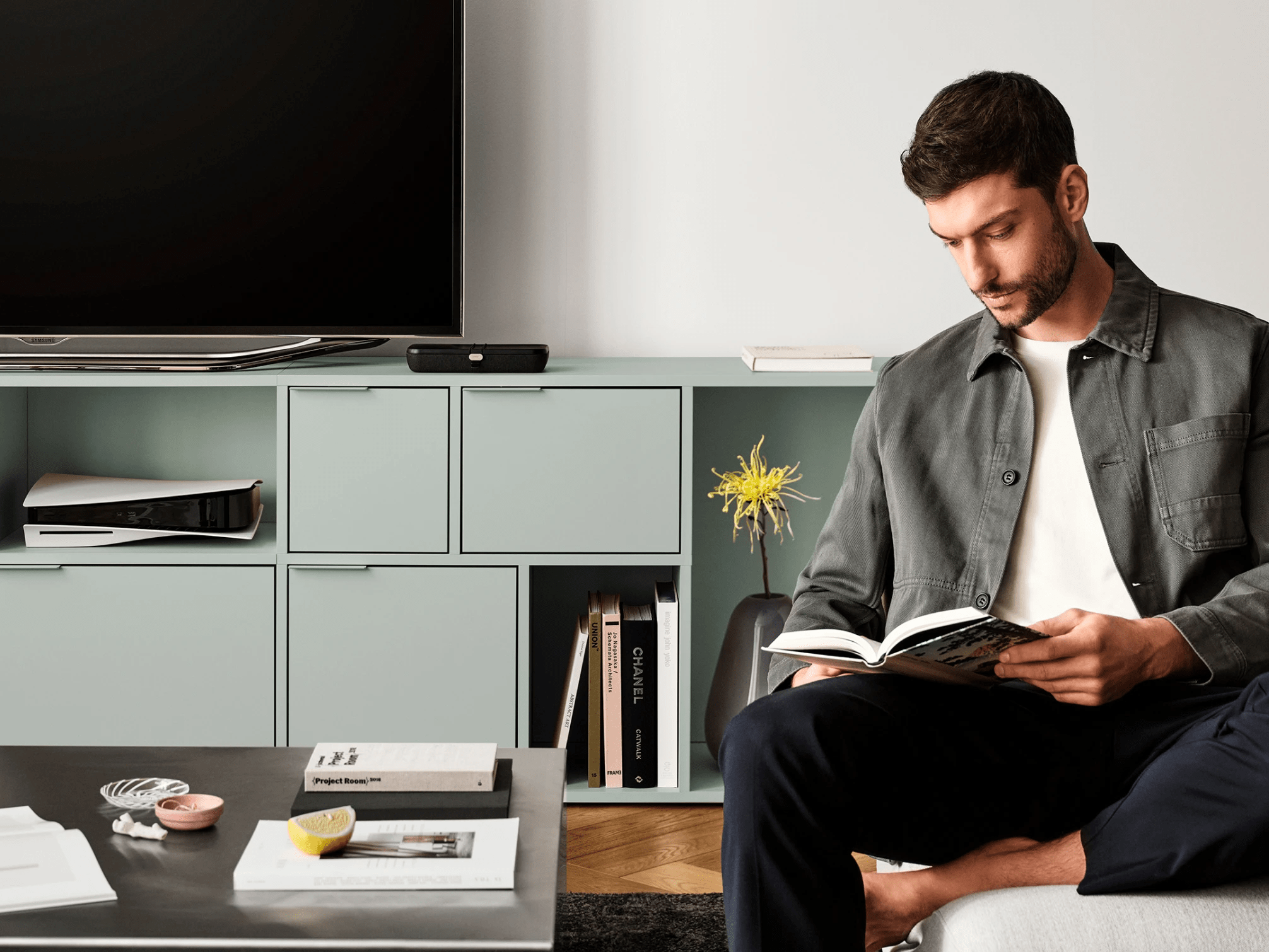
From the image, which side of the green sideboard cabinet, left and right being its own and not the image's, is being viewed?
front

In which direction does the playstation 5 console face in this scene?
toward the camera

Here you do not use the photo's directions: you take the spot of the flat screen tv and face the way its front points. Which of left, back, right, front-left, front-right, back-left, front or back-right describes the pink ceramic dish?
front

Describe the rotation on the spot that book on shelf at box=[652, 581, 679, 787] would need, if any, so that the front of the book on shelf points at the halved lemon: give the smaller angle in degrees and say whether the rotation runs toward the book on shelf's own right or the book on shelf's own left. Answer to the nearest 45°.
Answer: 0° — it already faces it

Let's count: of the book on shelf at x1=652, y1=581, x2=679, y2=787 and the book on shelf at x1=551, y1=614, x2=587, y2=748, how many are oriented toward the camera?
2

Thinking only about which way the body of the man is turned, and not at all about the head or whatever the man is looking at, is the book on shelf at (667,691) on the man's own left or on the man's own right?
on the man's own right

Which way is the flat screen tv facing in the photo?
toward the camera

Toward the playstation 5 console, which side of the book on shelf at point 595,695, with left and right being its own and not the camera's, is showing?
right

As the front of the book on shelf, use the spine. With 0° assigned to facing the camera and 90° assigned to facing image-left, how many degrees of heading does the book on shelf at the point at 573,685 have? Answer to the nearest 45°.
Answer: approximately 0°

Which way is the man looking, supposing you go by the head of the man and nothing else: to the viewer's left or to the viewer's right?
to the viewer's left

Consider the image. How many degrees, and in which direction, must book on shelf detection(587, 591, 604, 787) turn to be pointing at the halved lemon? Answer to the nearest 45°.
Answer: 0° — it already faces it
